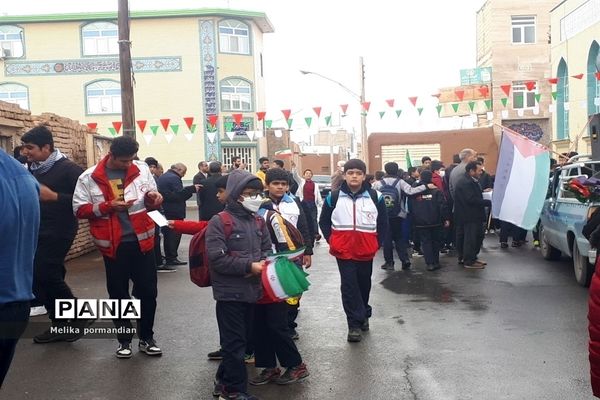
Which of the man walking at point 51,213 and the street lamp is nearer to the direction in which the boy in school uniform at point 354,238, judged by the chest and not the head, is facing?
the man walking

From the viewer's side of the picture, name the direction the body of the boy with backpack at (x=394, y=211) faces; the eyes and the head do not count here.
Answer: away from the camera

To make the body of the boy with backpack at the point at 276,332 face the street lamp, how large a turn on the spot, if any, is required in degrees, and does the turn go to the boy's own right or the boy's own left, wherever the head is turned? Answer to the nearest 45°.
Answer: approximately 135° to the boy's own left

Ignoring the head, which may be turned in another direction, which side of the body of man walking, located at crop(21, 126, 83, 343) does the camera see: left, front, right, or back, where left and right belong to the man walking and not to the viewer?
left

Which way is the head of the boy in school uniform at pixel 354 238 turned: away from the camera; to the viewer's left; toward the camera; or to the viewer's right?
toward the camera

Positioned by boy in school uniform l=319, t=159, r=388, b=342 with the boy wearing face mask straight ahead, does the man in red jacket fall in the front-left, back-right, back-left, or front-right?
front-right

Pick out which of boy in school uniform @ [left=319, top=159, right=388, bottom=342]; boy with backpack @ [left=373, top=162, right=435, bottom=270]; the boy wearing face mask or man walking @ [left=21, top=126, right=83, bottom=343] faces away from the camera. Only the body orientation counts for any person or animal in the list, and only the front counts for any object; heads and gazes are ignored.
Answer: the boy with backpack

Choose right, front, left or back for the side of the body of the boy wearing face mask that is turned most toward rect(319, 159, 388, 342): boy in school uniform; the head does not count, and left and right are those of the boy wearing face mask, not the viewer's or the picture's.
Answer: left

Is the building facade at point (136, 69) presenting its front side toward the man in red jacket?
yes

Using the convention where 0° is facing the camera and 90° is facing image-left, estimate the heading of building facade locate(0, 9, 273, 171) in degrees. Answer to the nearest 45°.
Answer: approximately 0°

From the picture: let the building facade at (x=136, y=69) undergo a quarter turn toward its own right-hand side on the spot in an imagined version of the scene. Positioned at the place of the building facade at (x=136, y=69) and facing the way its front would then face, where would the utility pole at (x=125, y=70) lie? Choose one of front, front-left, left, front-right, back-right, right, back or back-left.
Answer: left

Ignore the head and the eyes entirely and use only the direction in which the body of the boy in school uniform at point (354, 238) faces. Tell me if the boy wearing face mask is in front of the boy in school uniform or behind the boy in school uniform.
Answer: in front

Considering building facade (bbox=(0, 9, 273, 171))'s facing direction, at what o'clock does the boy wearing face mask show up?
The boy wearing face mask is roughly at 12 o'clock from the building facade.

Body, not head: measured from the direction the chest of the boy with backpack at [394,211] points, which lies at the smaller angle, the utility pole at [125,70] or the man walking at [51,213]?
the utility pole

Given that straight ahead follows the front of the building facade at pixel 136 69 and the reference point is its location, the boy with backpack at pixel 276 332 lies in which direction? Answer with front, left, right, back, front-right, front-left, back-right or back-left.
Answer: front

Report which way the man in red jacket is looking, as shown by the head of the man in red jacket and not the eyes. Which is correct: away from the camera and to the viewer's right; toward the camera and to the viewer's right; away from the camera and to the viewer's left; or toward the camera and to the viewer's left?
toward the camera and to the viewer's right

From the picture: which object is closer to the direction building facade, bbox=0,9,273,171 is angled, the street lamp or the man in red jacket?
the man in red jacket
